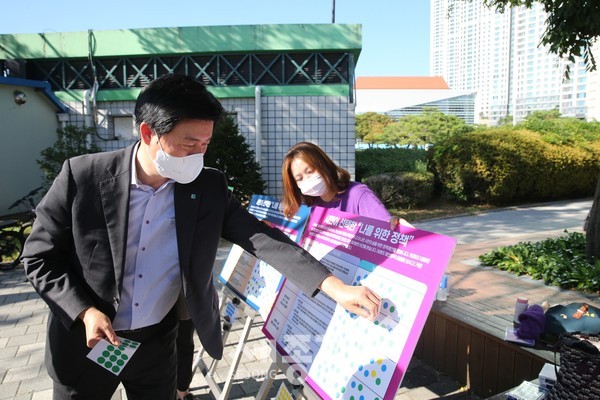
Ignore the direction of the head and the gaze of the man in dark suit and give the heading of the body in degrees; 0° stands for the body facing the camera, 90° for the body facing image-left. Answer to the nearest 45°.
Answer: approximately 315°

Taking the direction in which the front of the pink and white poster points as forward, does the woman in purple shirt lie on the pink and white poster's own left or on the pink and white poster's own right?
on the pink and white poster's own right

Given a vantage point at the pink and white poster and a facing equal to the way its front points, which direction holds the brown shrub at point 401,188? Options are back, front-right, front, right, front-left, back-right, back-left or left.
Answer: back-right

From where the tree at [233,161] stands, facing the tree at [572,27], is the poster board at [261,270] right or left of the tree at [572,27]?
right

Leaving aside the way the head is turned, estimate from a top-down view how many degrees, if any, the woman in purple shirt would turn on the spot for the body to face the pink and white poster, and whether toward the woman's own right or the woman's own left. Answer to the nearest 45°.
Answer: approximately 45° to the woman's own left

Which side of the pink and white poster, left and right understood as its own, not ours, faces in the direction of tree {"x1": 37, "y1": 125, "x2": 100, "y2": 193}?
right

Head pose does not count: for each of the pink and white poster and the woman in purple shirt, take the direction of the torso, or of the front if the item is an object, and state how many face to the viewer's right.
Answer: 0

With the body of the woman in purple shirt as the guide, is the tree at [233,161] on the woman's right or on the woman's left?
on the woman's right

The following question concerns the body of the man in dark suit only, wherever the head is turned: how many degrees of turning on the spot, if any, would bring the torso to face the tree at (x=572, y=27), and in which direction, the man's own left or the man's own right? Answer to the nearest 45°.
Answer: approximately 90° to the man's own left

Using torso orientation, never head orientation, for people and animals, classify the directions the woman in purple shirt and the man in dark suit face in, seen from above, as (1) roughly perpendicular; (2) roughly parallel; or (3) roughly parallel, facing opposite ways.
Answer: roughly perpendicular

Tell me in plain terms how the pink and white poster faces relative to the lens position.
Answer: facing the viewer and to the left of the viewer
